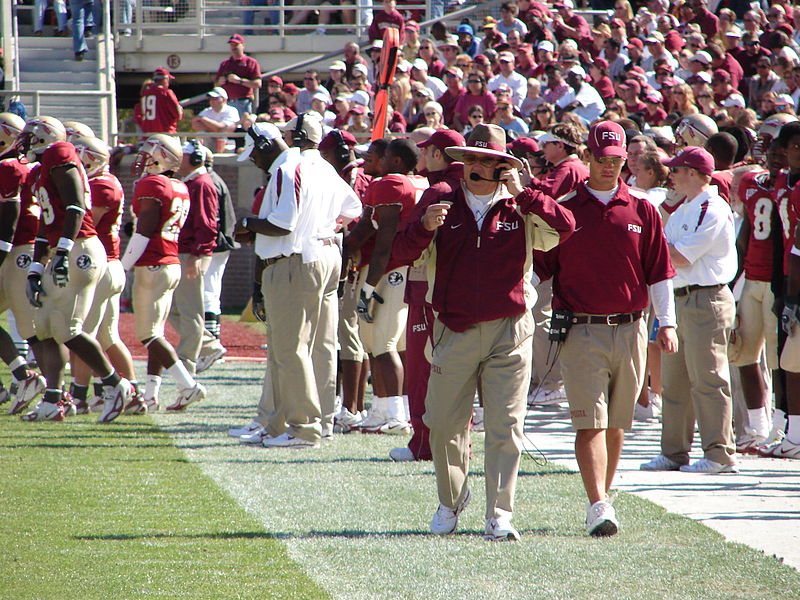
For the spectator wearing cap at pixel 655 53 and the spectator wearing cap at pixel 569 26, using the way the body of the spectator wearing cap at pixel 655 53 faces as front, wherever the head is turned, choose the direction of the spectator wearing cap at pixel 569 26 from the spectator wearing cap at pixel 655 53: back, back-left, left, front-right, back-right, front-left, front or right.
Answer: right

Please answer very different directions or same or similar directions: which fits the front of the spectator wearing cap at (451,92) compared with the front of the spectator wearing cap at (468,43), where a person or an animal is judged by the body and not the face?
same or similar directions

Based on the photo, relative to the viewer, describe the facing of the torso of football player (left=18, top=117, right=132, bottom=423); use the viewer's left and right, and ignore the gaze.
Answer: facing to the left of the viewer

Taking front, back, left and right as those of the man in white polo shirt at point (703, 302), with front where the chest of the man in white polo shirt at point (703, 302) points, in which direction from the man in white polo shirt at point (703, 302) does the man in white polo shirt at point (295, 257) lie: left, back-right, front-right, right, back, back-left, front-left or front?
front

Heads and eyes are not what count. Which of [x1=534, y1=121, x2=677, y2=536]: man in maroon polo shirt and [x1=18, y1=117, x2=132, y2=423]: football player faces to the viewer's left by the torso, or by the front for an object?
the football player

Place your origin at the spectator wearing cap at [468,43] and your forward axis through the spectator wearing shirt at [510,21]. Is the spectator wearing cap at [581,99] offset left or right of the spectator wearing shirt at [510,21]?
right

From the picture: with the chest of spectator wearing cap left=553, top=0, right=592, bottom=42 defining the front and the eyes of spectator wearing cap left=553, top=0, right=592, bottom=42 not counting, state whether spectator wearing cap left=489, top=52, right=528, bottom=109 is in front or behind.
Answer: in front

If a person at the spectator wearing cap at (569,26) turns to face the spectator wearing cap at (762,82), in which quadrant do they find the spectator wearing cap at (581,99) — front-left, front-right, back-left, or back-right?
front-right

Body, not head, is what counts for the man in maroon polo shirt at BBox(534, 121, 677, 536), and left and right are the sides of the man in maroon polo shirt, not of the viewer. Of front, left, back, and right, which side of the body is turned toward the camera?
front

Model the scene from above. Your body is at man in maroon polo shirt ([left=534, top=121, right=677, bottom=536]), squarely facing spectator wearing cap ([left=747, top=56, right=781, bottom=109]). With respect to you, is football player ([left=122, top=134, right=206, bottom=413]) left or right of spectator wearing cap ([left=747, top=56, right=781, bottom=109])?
left

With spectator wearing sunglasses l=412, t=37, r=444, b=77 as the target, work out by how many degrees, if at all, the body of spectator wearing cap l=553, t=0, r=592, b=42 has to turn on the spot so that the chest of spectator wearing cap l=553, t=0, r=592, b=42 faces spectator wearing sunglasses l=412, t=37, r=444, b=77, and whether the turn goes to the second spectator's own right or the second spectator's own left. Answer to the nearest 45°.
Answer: approximately 45° to the second spectator's own right

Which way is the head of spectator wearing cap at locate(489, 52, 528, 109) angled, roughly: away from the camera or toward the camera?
toward the camera

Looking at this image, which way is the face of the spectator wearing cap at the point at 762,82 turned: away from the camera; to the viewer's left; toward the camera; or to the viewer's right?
toward the camera

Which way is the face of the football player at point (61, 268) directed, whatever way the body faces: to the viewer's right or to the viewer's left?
to the viewer's left

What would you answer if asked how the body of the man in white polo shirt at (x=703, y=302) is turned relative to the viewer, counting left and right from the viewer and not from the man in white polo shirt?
facing to the left of the viewer

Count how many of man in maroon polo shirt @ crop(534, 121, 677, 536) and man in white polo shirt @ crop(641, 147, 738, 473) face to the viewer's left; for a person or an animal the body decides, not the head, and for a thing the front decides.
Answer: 1

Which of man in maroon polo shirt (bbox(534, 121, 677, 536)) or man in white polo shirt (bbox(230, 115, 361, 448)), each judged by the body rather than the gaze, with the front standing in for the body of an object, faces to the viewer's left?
the man in white polo shirt

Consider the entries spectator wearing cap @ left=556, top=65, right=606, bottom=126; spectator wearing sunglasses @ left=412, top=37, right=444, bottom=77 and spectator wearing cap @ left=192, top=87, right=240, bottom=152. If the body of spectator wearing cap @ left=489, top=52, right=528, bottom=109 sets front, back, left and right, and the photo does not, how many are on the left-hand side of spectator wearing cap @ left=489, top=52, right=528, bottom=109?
1

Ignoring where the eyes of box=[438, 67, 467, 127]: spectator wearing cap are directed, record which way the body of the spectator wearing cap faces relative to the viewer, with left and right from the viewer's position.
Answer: facing the viewer and to the left of the viewer
